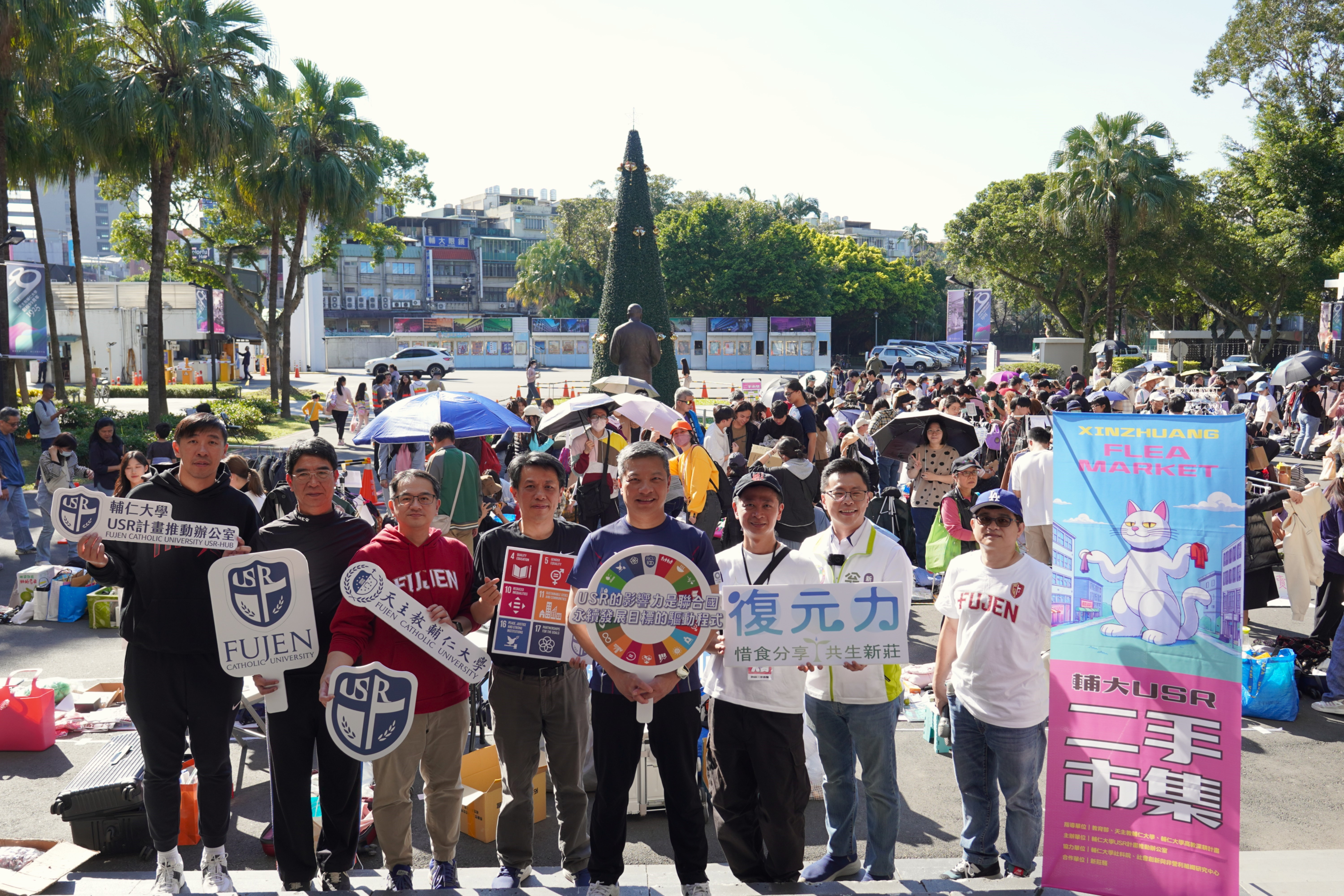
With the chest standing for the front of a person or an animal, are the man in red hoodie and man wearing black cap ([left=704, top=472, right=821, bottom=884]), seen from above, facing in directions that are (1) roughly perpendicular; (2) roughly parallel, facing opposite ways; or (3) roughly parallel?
roughly parallel

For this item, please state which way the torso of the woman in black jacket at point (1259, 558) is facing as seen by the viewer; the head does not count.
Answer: to the viewer's right

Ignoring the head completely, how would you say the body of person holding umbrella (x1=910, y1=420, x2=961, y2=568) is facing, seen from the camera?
toward the camera

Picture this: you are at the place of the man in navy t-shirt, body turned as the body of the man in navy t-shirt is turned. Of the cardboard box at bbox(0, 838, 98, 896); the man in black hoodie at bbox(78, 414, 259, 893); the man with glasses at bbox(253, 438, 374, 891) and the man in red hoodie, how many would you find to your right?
4

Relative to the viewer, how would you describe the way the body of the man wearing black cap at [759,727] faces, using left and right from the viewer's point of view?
facing the viewer

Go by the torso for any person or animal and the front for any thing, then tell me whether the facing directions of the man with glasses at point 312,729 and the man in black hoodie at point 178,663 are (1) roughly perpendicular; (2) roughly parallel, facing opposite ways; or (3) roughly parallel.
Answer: roughly parallel

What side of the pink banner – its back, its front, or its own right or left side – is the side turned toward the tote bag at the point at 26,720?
right

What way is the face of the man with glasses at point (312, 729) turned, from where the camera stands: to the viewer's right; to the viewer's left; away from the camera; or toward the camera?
toward the camera

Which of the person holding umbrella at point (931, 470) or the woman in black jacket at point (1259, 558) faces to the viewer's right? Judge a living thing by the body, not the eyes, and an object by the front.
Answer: the woman in black jacket

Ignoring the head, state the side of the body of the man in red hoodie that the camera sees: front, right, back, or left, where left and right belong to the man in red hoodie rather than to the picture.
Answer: front

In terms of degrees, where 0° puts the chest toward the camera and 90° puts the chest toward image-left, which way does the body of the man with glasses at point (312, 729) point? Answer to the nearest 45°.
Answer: approximately 0°

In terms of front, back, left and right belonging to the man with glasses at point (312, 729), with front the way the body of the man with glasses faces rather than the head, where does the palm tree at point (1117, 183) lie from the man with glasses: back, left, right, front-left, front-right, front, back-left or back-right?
back-left

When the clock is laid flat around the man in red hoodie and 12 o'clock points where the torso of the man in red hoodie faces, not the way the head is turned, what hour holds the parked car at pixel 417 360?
The parked car is roughly at 6 o'clock from the man in red hoodie.

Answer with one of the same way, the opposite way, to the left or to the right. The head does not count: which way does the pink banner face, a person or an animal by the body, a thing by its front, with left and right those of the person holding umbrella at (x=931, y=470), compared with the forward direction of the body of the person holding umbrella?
the same way

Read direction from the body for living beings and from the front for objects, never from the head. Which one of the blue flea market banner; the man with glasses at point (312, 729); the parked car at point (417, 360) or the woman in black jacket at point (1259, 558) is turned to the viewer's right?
the woman in black jacket

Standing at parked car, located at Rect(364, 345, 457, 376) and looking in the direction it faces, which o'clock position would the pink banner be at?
The pink banner is roughly at 9 o'clock from the parked car.
